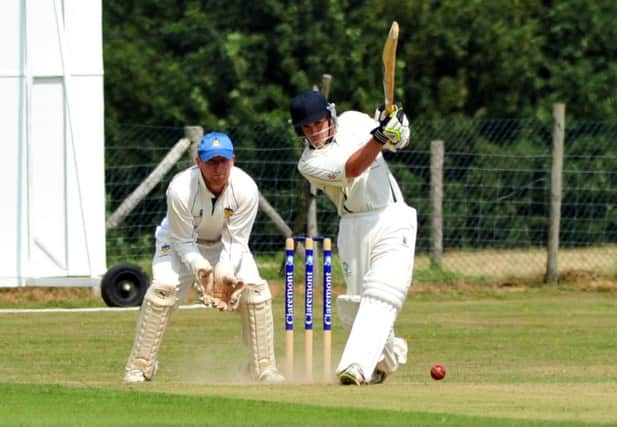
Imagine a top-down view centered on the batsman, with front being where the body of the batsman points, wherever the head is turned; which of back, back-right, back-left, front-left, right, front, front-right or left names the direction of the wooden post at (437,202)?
back

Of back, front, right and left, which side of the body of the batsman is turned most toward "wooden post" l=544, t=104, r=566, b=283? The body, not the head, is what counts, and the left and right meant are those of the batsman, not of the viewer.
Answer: back

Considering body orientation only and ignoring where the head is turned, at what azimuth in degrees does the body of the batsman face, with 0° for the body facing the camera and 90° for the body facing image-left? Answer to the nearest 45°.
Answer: approximately 0°

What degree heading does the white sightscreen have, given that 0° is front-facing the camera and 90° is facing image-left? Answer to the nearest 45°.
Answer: approximately 0°

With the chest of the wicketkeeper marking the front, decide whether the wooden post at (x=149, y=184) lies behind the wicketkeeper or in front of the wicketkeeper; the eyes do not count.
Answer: behind

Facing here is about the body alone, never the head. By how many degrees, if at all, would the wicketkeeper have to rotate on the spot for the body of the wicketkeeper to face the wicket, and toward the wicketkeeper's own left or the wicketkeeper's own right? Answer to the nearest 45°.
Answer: approximately 90° to the wicketkeeper's own left

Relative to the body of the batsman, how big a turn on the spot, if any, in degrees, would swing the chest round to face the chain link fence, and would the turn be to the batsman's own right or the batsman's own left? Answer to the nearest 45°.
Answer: approximately 180°
